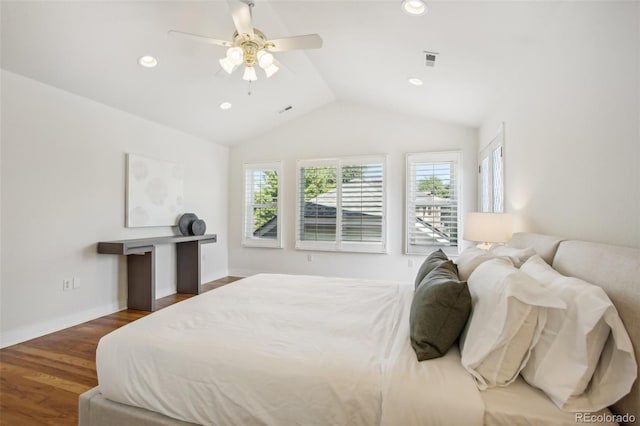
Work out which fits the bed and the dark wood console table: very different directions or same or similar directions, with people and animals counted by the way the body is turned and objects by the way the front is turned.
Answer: very different directions

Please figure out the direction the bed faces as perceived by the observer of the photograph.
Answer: facing to the left of the viewer

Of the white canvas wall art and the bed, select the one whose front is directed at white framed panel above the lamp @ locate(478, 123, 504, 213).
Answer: the white canvas wall art

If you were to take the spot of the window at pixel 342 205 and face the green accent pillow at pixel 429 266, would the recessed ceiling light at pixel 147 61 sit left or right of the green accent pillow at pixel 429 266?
right

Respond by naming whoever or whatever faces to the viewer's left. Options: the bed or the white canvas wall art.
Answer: the bed

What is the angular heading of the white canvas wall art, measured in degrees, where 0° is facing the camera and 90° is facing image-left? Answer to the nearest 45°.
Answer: approximately 315°

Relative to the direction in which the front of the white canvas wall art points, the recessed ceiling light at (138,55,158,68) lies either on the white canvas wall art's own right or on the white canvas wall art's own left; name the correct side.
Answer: on the white canvas wall art's own right

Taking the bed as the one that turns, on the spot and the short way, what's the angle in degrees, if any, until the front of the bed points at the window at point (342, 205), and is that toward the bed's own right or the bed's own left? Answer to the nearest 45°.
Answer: approximately 90° to the bed's own right

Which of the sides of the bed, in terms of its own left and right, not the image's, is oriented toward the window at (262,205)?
right
